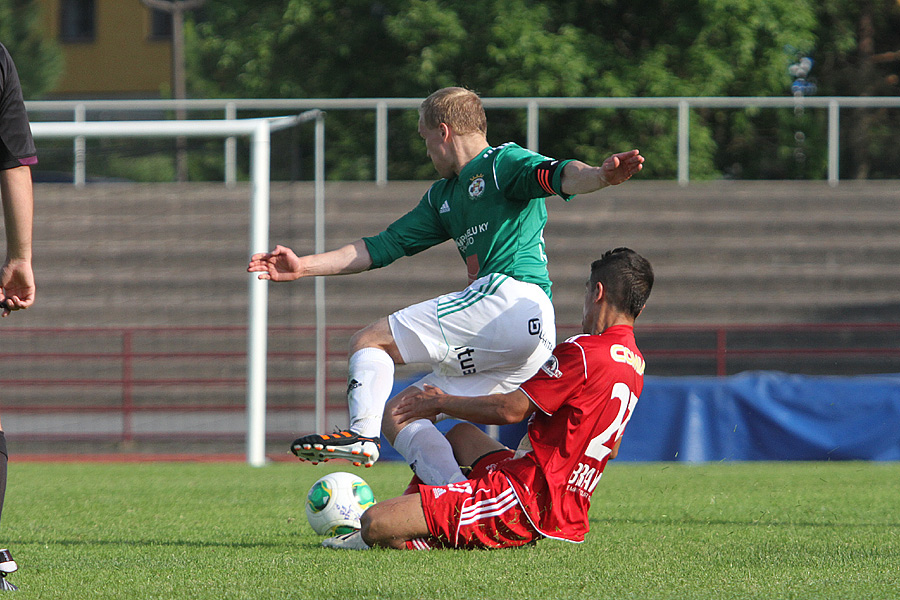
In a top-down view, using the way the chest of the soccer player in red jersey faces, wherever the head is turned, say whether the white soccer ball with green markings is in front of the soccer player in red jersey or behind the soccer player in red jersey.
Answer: in front

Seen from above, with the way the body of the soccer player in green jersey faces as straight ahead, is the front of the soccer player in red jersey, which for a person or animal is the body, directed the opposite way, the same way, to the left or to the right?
to the right

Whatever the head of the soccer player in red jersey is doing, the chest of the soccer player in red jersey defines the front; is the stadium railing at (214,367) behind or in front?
in front

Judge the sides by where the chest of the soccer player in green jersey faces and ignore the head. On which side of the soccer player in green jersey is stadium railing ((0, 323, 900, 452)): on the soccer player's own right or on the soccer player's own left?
on the soccer player's own right

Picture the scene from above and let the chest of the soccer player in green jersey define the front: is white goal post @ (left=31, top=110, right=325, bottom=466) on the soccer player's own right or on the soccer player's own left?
on the soccer player's own right

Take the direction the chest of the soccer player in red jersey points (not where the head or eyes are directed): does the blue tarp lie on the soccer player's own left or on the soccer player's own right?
on the soccer player's own right

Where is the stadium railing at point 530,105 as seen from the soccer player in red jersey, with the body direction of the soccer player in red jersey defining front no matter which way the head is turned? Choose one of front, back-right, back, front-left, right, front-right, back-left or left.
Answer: front-right

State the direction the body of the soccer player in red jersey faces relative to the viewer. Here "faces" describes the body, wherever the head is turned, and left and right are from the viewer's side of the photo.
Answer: facing away from the viewer and to the left of the viewer

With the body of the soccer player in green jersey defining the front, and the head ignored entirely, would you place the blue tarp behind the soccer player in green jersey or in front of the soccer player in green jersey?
behind

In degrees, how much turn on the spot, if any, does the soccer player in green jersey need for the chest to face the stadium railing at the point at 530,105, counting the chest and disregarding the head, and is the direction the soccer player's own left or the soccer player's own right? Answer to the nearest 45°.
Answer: approximately 135° to the soccer player's own right

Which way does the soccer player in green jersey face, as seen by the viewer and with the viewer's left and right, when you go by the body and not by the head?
facing the viewer and to the left of the viewer
